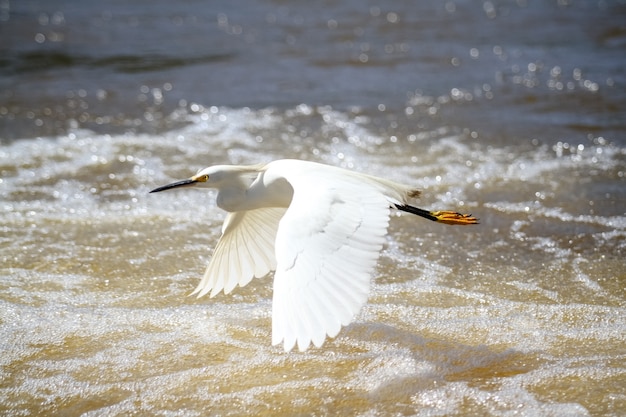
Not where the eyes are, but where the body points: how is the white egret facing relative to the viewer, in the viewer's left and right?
facing to the left of the viewer
